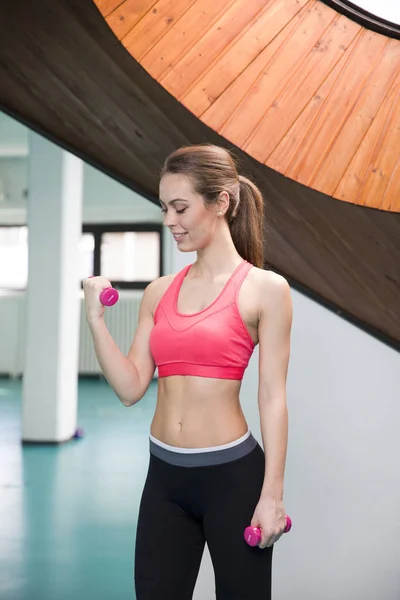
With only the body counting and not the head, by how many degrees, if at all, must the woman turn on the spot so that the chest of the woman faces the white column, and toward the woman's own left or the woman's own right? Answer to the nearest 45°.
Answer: approximately 135° to the woman's own right

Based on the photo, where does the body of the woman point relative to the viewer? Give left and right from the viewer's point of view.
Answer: facing the viewer and to the left of the viewer

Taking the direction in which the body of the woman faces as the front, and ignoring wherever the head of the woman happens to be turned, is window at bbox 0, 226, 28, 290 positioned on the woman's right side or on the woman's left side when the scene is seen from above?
on the woman's right side

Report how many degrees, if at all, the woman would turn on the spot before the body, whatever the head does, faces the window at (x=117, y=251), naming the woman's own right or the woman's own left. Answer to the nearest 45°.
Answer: approximately 135° to the woman's own right
